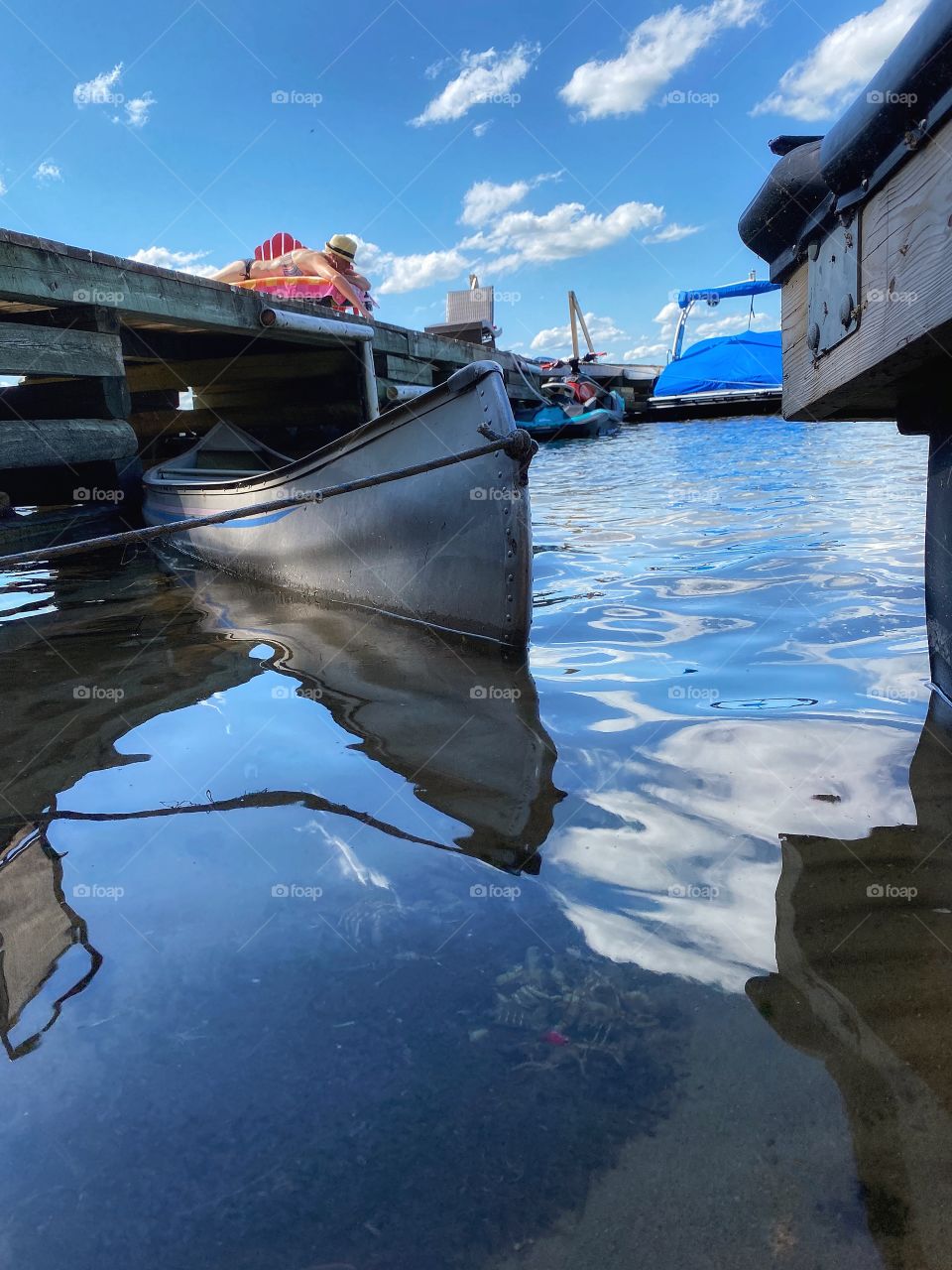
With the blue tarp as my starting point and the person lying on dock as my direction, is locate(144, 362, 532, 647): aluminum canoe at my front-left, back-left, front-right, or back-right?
front-left

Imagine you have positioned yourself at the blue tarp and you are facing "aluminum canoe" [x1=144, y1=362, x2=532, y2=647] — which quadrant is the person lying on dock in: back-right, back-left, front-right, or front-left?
front-right

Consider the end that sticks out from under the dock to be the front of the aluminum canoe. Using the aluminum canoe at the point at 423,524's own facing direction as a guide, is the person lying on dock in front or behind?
behind

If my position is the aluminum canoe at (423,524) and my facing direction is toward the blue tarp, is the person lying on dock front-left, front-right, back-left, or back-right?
front-left

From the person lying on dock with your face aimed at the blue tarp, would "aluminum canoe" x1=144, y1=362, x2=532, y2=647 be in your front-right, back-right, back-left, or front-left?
back-right

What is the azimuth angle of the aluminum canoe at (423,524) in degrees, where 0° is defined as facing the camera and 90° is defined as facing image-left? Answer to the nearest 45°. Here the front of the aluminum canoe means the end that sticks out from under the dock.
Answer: approximately 315°
